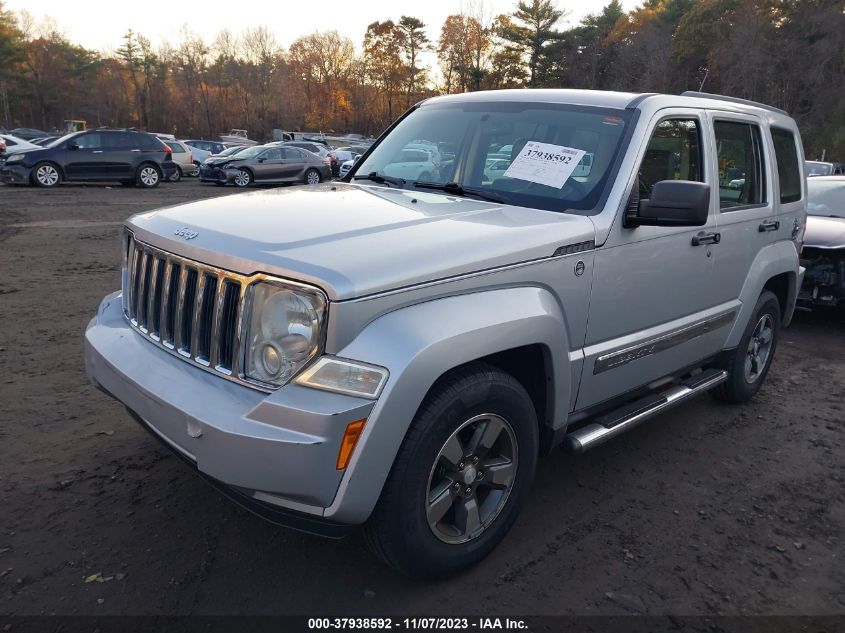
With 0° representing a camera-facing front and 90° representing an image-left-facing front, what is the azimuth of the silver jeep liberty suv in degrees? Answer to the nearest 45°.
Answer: approximately 45°

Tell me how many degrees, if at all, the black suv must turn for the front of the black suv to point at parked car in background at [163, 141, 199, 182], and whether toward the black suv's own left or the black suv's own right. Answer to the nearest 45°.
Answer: approximately 135° to the black suv's own right

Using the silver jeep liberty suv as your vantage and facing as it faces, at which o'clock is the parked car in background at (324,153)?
The parked car in background is roughly at 4 o'clock from the silver jeep liberty suv.

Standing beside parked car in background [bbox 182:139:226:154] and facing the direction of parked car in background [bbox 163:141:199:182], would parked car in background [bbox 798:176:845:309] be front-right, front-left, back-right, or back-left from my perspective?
front-left

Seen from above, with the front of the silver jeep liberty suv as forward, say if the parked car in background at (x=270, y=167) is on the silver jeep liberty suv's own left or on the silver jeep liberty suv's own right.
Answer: on the silver jeep liberty suv's own right

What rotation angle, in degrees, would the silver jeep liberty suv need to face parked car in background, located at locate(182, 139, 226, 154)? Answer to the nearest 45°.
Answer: approximately 135° to its right

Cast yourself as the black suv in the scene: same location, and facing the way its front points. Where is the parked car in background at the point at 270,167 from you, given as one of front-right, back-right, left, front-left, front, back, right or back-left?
back

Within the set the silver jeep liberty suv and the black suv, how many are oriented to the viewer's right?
0

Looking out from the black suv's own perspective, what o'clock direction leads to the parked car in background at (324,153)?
The parked car in background is roughly at 5 o'clock from the black suv.

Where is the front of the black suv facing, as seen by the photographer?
facing to the left of the viewer
